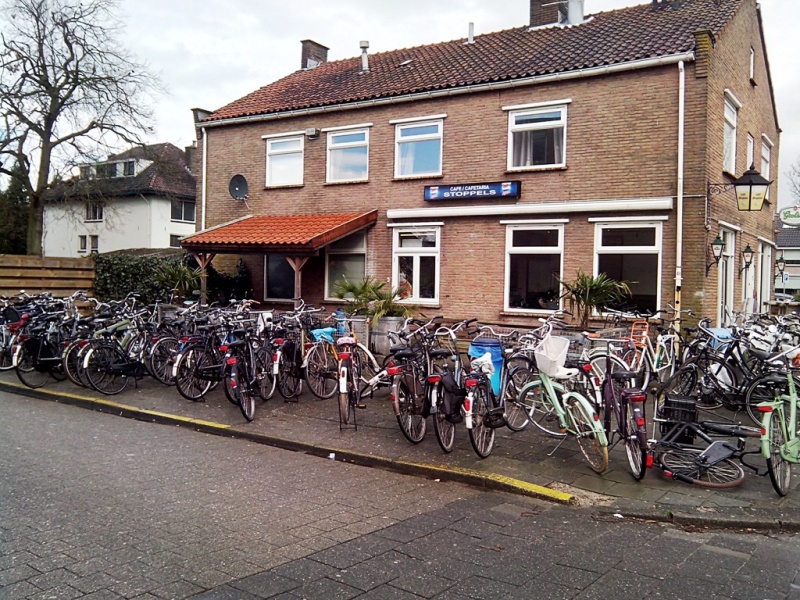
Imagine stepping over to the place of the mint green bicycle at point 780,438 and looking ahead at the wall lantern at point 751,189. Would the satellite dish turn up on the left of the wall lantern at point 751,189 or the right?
left

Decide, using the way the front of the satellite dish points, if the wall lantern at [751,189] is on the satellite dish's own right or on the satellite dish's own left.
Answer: on the satellite dish's own left
